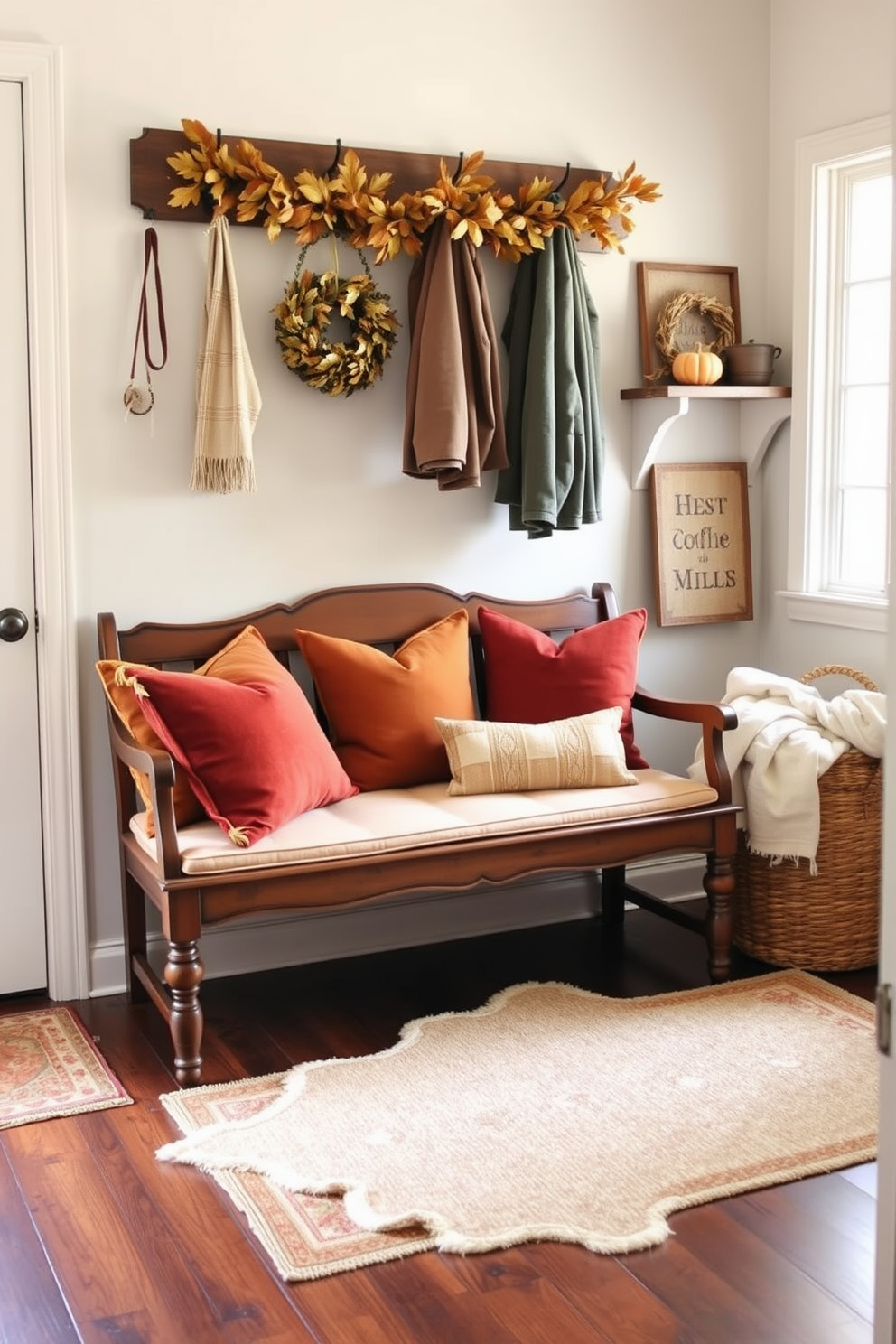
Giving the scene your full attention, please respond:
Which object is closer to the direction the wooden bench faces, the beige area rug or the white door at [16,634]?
the beige area rug

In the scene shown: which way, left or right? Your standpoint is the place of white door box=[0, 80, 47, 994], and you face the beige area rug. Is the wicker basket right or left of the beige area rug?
left

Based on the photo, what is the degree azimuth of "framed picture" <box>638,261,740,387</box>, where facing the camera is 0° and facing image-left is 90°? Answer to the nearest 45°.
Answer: approximately 315°

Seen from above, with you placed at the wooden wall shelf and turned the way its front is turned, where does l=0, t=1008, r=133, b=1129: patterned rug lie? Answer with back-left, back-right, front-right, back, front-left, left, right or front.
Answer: right

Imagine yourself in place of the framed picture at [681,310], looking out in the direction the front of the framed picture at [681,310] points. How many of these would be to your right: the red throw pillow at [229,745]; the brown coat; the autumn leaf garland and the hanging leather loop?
4

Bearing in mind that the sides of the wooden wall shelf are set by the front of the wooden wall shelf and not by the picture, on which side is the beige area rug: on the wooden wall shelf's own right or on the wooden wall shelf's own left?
on the wooden wall shelf's own right

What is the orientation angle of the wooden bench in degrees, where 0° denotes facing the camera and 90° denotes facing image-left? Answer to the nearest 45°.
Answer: approximately 315°

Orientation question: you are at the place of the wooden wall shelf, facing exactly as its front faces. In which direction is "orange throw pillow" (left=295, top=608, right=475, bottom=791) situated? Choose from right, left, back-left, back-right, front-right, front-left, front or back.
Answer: right

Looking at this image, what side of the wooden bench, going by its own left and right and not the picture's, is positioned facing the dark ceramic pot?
left

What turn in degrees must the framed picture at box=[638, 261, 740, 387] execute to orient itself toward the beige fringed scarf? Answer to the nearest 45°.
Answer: approximately 90° to its right
